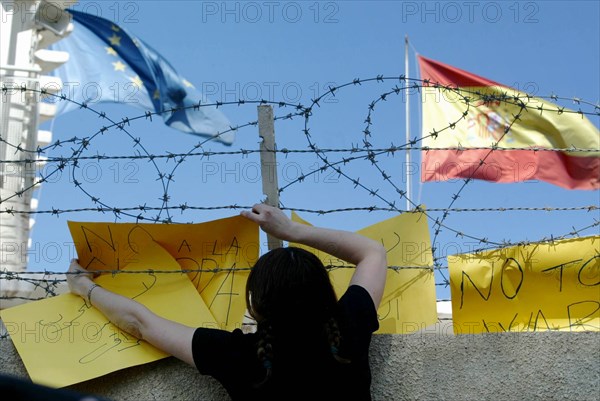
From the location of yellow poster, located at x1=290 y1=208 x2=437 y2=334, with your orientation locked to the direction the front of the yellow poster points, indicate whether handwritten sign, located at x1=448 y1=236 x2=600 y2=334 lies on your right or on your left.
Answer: on your left

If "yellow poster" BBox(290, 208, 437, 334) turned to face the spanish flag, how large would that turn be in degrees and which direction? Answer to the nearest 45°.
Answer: approximately 180°

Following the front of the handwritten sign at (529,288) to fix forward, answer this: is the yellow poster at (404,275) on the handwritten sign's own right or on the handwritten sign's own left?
on the handwritten sign's own right

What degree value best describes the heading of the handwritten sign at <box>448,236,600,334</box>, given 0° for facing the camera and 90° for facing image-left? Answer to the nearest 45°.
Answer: approximately 0°

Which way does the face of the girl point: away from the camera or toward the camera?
away from the camera

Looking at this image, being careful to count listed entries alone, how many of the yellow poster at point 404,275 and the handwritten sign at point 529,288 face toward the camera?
2

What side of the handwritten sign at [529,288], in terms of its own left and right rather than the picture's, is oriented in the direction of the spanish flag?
back

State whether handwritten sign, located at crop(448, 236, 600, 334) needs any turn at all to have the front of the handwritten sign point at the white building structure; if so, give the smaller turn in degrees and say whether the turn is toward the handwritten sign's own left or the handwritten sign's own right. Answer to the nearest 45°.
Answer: approximately 135° to the handwritten sign's own right
